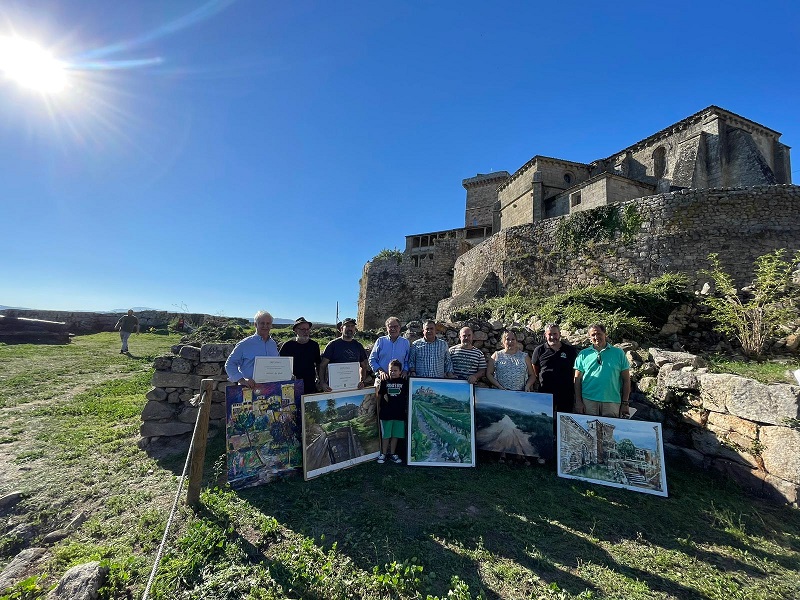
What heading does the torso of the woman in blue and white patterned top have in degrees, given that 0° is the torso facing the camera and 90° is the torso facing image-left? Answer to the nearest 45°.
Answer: approximately 0°

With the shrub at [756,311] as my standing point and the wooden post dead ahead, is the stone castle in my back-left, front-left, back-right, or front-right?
back-right

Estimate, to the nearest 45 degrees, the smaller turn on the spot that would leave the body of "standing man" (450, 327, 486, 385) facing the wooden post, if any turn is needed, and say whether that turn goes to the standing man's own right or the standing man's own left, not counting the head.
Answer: approximately 45° to the standing man's own right

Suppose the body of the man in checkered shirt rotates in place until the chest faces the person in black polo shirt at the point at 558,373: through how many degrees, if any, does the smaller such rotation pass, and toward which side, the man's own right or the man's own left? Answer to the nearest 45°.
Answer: approximately 90° to the man's own left

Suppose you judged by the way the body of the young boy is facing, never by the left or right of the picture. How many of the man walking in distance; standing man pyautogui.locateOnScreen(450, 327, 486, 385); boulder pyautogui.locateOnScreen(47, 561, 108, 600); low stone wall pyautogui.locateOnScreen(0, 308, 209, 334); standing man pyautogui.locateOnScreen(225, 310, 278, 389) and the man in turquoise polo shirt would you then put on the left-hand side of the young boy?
2

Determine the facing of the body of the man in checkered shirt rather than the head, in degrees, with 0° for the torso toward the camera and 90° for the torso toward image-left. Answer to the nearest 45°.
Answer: approximately 0°

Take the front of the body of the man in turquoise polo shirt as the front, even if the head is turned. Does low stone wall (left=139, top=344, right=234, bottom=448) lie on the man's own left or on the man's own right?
on the man's own right

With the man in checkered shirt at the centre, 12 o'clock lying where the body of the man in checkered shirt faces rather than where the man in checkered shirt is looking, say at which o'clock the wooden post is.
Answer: The wooden post is roughly at 2 o'clock from the man in checkered shirt.

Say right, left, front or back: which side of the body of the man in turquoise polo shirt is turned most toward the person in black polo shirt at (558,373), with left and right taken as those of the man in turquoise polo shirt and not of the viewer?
right

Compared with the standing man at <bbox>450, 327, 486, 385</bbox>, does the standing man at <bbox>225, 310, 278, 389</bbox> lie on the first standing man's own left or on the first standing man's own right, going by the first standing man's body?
on the first standing man's own right

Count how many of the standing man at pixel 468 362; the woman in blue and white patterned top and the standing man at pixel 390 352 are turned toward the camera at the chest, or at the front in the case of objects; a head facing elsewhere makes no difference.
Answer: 3
